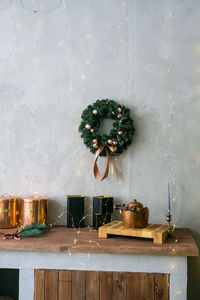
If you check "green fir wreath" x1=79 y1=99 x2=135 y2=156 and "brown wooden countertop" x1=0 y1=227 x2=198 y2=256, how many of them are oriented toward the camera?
2

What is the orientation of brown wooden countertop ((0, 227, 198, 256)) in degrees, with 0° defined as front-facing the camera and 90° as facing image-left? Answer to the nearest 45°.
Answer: approximately 0°

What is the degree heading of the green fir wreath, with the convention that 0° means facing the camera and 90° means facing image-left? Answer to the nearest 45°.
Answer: approximately 0°

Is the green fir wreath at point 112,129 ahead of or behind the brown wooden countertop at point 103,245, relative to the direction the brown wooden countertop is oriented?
behind
